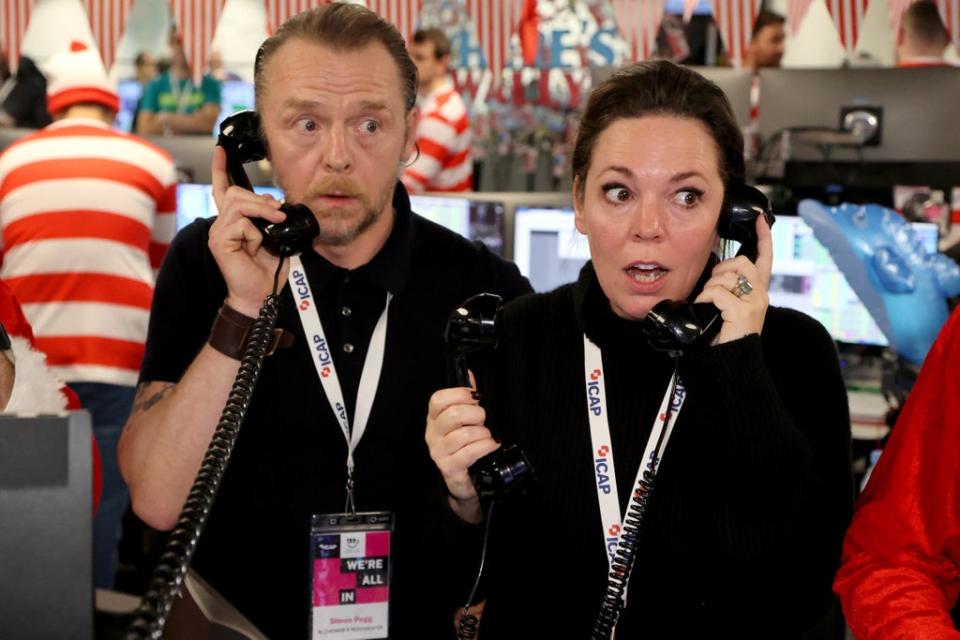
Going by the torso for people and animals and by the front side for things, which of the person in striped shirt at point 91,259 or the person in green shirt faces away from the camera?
the person in striped shirt

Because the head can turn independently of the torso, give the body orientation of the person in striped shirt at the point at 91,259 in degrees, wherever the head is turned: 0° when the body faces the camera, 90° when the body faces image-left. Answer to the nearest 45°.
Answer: approximately 180°

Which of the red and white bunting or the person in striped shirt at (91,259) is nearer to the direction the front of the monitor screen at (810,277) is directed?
the person in striped shirt

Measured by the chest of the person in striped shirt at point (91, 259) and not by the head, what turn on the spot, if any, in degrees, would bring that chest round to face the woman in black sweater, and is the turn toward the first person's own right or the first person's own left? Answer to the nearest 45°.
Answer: approximately 180°

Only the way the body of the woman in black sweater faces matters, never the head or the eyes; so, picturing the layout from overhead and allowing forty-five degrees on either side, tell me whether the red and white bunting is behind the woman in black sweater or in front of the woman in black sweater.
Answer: behind

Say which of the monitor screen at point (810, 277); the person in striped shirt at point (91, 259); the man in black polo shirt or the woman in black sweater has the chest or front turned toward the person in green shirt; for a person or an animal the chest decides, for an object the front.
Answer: the person in striped shirt
